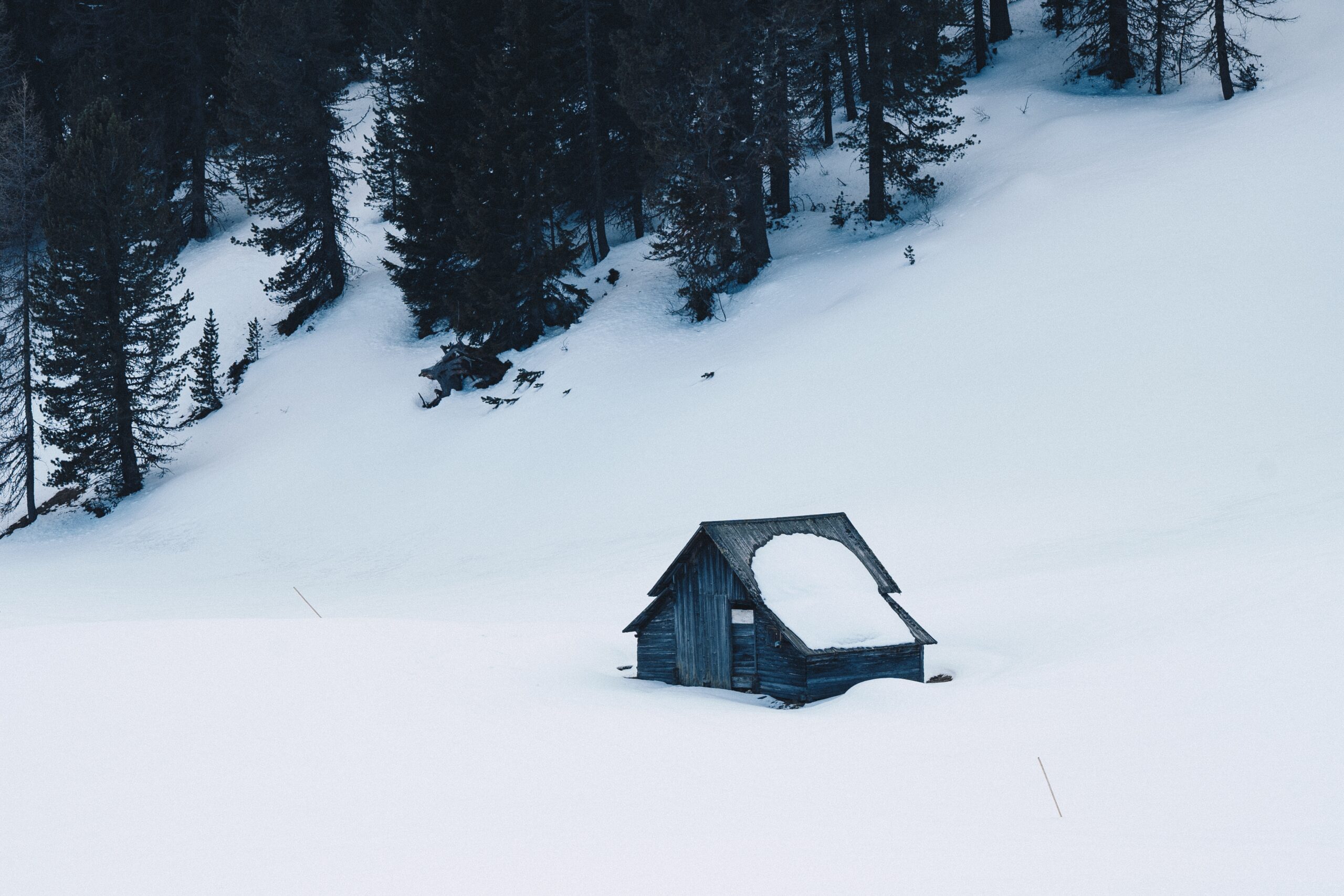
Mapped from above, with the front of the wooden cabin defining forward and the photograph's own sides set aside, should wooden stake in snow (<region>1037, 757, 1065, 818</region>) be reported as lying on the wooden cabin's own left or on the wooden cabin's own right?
on the wooden cabin's own left

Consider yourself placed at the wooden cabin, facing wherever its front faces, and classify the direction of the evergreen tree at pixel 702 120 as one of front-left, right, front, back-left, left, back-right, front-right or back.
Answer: back-right

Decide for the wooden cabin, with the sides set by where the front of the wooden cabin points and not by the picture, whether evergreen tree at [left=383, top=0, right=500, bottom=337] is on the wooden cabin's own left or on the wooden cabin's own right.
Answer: on the wooden cabin's own right

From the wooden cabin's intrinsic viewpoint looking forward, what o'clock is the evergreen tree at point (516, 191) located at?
The evergreen tree is roughly at 4 o'clock from the wooden cabin.

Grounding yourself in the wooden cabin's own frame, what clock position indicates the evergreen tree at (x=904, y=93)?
The evergreen tree is roughly at 5 o'clock from the wooden cabin.

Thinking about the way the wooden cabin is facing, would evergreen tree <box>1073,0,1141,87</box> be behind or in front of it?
behind

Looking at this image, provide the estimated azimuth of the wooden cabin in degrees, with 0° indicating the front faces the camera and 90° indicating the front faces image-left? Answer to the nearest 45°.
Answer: approximately 45°

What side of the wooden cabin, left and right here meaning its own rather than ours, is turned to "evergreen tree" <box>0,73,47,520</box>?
right
